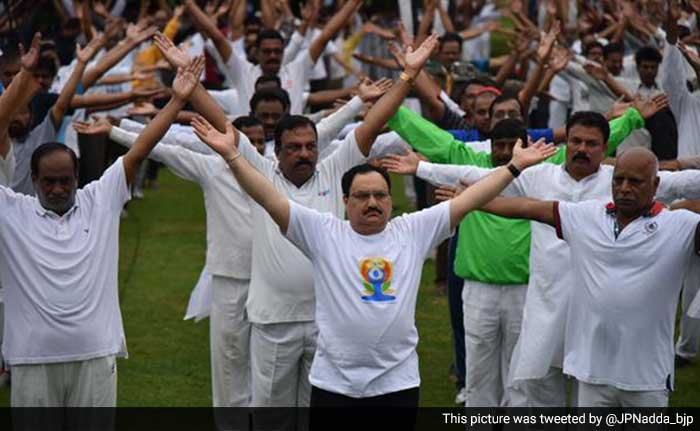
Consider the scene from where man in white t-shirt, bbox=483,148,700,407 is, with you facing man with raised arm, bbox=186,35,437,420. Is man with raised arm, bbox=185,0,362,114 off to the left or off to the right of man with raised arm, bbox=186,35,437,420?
right

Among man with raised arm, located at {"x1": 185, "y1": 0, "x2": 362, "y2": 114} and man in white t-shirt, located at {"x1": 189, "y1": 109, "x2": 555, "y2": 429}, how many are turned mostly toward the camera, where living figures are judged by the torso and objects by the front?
2

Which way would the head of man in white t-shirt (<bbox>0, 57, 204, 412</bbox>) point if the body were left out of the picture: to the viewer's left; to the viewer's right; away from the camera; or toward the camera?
toward the camera

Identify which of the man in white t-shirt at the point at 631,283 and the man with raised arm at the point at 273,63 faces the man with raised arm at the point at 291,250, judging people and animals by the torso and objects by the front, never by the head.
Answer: the man with raised arm at the point at 273,63

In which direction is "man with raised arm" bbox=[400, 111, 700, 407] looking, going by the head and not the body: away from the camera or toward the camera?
toward the camera

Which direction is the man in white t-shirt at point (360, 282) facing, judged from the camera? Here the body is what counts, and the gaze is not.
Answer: toward the camera

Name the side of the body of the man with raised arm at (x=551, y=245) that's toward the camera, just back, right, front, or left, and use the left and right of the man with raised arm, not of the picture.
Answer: front

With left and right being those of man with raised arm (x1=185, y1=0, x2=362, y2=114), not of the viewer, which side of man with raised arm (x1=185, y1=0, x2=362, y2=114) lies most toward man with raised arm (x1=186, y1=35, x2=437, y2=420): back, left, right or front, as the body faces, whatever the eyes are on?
front

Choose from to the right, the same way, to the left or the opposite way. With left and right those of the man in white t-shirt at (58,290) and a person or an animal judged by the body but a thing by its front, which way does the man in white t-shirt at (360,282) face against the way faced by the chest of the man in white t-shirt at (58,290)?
the same way

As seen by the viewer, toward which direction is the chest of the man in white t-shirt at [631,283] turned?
toward the camera

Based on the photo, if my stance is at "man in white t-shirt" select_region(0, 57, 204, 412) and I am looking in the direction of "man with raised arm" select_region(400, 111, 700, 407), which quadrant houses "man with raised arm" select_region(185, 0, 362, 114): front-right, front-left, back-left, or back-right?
front-left
